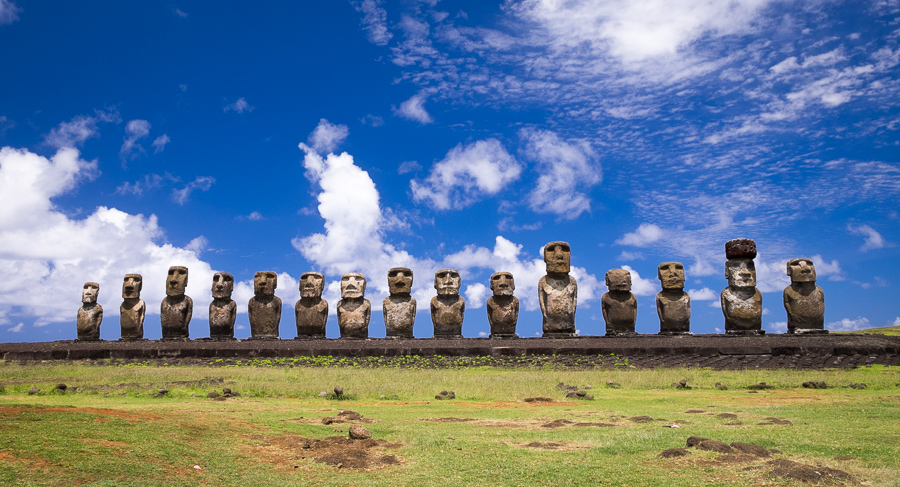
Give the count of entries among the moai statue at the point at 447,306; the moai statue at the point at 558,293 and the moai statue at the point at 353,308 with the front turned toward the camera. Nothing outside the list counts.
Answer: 3

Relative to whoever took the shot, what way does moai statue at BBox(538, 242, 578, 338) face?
facing the viewer

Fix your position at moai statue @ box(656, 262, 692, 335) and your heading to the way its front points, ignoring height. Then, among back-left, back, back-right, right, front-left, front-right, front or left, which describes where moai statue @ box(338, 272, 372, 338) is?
right

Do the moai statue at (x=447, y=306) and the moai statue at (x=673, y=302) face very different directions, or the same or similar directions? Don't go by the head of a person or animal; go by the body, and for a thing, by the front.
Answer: same or similar directions

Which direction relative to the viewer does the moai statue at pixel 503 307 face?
toward the camera

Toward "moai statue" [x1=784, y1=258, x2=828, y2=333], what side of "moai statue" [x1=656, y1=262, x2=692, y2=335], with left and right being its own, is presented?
left

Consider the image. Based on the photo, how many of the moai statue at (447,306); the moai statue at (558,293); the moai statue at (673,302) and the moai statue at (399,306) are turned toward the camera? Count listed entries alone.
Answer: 4

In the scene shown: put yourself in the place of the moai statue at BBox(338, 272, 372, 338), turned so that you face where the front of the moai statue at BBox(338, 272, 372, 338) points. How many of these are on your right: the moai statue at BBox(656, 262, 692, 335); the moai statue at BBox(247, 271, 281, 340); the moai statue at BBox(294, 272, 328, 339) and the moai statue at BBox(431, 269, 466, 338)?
2

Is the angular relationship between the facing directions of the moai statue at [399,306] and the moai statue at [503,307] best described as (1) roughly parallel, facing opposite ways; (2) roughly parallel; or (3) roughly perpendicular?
roughly parallel

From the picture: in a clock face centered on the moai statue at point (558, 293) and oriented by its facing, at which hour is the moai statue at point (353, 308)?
the moai statue at point (353, 308) is roughly at 3 o'clock from the moai statue at point (558, 293).

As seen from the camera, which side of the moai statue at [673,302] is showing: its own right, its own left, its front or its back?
front

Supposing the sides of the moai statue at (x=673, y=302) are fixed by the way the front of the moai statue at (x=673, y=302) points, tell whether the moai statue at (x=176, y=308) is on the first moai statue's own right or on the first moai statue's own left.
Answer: on the first moai statue's own right

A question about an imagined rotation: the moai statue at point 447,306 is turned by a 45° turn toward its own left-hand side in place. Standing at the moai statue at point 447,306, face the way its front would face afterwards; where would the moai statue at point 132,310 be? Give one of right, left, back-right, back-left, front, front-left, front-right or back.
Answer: back-right

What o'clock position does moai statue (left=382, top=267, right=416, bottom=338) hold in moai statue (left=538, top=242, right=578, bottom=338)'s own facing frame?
moai statue (left=382, top=267, right=416, bottom=338) is roughly at 3 o'clock from moai statue (left=538, top=242, right=578, bottom=338).

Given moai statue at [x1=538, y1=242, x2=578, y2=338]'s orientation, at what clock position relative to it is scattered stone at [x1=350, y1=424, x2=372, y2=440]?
The scattered stone is roughly at 12 o'clock from the moai statue.
